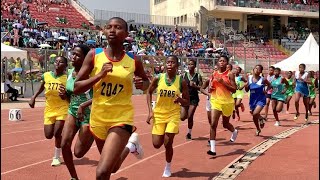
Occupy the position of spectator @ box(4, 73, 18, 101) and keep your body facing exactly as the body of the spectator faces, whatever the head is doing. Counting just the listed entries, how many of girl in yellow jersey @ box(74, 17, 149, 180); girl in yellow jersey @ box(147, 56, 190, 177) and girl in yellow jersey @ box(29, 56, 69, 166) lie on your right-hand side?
3

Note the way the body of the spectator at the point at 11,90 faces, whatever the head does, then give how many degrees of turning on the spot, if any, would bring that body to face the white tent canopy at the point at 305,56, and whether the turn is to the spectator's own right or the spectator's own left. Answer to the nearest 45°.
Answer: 0° — they already face it

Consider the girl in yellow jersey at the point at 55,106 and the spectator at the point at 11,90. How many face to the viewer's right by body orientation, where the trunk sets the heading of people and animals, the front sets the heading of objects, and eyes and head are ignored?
1

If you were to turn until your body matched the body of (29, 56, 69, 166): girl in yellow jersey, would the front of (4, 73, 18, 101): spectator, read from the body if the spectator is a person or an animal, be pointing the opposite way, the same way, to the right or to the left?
to the left

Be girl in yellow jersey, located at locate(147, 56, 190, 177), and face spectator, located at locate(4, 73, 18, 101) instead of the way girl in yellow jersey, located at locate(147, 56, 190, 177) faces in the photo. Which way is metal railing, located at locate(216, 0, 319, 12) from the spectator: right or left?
right

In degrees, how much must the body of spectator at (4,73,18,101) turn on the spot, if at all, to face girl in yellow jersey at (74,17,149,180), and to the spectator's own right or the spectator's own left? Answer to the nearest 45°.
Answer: approximately 90° to the spectator's own right

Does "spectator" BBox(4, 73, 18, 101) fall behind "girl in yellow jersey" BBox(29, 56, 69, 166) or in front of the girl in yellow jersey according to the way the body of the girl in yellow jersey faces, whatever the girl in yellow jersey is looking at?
behind

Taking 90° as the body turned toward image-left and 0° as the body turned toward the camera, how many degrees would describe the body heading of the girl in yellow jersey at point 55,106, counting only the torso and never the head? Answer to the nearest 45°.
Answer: approximately 0°

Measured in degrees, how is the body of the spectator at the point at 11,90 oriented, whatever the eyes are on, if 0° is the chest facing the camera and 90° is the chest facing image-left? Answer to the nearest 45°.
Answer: approximately 270°

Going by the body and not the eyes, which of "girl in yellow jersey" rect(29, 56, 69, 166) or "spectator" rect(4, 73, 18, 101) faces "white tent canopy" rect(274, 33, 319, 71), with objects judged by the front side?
the spectator

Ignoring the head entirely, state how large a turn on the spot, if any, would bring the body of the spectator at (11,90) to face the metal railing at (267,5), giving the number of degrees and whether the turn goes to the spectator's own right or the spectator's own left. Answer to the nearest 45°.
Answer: approximately 45° to the spectator's own left
